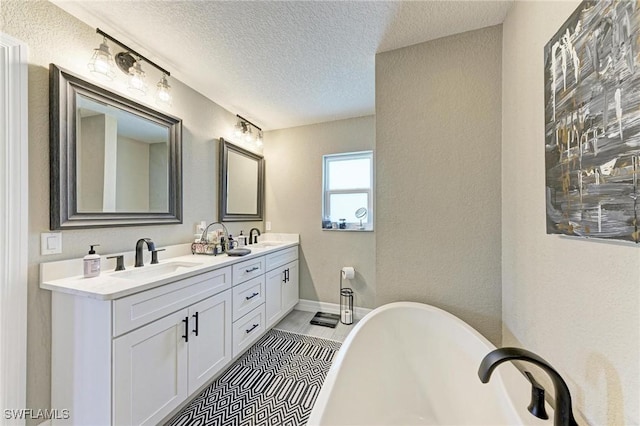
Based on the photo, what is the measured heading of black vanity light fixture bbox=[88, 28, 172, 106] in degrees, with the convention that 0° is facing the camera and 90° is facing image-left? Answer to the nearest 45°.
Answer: approximately 315°

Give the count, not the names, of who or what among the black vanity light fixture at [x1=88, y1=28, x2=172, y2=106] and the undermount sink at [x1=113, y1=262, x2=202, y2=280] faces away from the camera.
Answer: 0

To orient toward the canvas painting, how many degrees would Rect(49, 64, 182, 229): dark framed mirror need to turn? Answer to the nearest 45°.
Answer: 0° — it already faces it

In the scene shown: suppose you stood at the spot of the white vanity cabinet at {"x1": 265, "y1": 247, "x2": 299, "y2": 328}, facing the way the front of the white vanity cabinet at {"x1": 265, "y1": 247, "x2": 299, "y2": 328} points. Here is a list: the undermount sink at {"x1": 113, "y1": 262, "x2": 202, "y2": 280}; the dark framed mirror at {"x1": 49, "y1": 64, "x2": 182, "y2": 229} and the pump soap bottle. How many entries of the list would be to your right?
3

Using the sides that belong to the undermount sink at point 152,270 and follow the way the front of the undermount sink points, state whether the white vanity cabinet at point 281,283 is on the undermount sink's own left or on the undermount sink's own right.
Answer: on the undermount sink's own left

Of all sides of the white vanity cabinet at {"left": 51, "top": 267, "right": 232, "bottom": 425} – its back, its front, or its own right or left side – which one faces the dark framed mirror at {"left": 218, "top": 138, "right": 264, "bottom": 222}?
left

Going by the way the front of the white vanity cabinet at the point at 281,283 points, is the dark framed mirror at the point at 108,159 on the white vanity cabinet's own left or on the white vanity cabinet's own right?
on the white vanity cabinet's own right

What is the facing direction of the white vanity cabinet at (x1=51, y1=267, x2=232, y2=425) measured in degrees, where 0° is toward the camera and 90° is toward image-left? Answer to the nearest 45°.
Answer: approximately 315°

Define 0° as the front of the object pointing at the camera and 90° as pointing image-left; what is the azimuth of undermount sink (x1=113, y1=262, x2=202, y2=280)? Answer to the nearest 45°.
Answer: approximately 315°

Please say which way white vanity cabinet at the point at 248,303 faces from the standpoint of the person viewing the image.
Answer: facing the viewer and to the right of the viewer

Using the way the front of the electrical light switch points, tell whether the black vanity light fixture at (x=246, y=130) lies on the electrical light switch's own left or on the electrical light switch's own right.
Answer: on the electrical light switch's own left

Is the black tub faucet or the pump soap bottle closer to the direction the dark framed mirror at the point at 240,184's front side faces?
the black tub faucet

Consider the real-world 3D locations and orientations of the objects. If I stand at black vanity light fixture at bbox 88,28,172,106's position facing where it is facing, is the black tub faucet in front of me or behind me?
in front

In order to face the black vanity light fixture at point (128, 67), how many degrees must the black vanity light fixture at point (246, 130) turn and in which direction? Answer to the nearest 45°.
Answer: approximately 90° to its right
